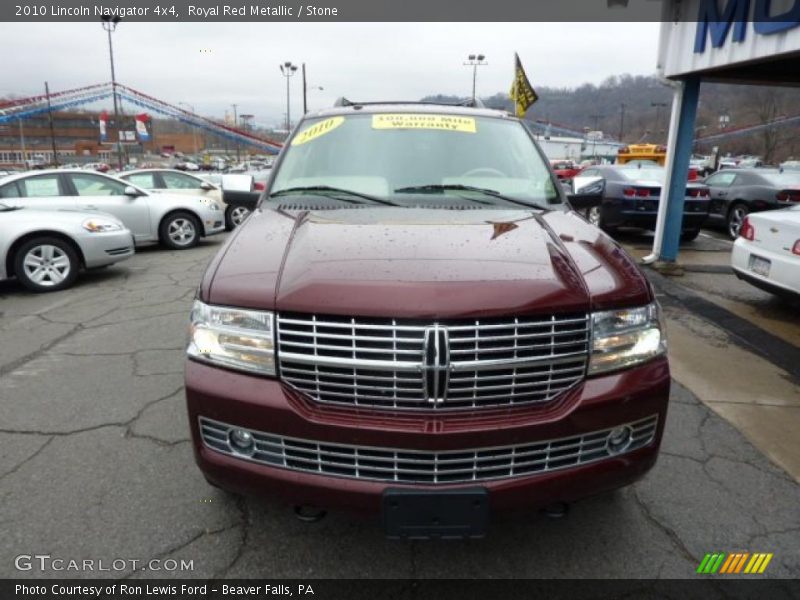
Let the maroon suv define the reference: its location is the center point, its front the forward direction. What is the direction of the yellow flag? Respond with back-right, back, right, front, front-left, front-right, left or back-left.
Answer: back

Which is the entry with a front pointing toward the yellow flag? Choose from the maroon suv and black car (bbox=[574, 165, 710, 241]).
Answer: the black car

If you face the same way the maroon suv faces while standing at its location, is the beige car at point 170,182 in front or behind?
behind

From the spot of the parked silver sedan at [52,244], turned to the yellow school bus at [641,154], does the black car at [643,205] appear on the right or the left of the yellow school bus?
right

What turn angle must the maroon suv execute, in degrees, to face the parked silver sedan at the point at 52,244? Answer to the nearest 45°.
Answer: approximately 135° to its right

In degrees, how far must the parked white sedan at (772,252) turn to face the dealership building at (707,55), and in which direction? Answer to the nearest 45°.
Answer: approximately 90° to its left

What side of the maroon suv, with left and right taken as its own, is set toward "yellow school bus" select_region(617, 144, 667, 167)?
back

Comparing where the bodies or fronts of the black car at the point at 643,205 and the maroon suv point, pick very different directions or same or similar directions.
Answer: very different directions

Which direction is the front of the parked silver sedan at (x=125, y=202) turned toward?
to the viewer's right

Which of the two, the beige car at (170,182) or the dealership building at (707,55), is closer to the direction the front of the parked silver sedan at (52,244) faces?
the dealership building

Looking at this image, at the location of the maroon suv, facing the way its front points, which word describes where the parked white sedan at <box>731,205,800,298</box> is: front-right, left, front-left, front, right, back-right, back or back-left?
back-left

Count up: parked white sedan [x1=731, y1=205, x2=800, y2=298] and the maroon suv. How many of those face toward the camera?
1

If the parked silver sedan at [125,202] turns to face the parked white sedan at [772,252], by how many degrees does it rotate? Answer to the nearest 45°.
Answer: approximately 45° to its right

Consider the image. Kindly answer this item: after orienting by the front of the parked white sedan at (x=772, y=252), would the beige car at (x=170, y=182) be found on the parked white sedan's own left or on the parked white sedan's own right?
on the parked white sedan's own left
